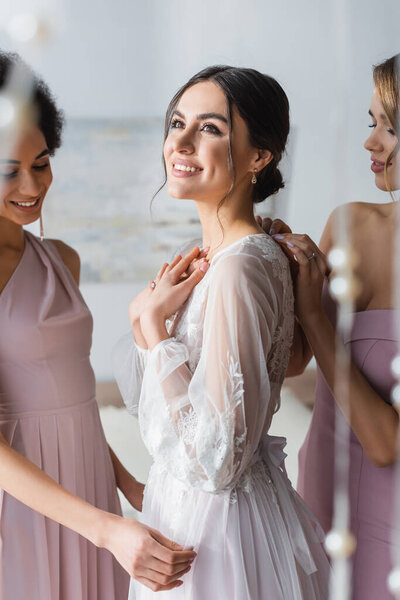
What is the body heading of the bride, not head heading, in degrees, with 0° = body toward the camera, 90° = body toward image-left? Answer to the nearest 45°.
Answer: approximately 90°

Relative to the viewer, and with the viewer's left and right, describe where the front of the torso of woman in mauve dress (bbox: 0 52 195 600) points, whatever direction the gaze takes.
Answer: facing the viewer and to the right of the viewer

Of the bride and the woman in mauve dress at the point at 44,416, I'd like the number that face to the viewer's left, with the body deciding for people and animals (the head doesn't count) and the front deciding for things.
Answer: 1
